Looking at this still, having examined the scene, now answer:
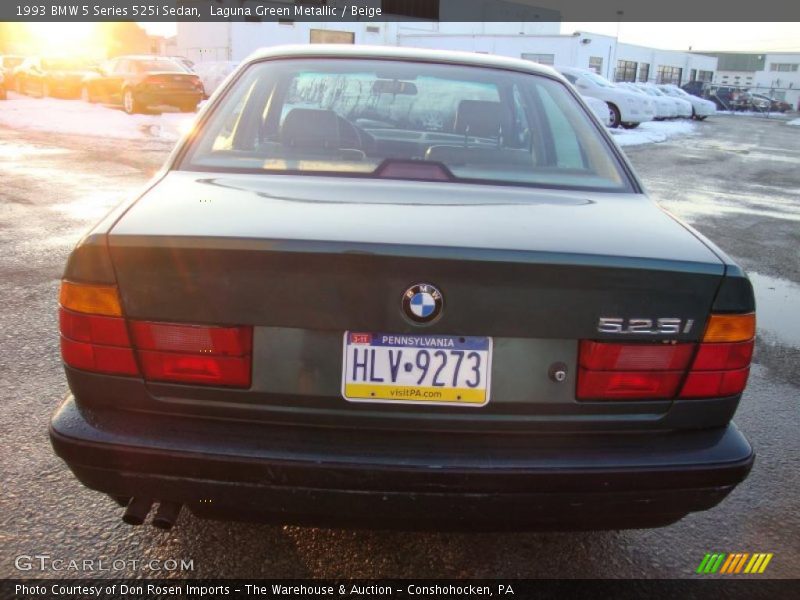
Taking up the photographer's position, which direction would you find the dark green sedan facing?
facing away from the viewer

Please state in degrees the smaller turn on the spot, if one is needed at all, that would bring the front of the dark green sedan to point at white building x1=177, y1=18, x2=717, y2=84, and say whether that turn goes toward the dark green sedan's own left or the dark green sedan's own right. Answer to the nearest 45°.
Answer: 0° — it already faces it

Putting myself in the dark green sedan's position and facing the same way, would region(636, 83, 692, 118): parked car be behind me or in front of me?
in front

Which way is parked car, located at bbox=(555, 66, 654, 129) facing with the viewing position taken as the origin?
facing the viewer and to the right of the viewer

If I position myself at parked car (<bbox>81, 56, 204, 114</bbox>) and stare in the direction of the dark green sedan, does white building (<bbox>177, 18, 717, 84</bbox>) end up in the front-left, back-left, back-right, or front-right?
back-left

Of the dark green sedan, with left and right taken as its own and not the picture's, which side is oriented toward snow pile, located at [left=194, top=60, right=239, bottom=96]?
front

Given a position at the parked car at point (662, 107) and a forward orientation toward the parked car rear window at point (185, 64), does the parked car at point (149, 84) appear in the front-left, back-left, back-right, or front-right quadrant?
front-left

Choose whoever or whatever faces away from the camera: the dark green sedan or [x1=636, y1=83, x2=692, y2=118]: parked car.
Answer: the dark green sedan

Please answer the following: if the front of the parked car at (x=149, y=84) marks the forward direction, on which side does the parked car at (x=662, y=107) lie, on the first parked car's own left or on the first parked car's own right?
on the first parked car's own right

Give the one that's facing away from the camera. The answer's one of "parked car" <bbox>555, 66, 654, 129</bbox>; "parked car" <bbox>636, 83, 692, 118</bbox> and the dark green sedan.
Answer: the dark green sedan

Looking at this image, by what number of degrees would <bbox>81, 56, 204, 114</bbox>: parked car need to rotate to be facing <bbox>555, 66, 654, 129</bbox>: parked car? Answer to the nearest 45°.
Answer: approximately 135° to its right

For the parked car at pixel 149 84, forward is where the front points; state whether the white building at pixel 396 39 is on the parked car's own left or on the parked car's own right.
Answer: on the parked car's own right

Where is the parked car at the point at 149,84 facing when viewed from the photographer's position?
facing away from the viewer and to the left of the viewer
